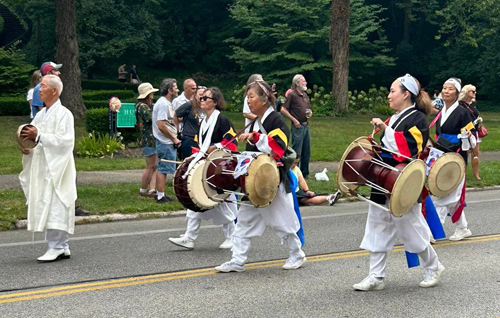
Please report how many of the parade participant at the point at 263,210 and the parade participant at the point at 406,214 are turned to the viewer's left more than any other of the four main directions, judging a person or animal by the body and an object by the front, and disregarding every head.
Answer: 2

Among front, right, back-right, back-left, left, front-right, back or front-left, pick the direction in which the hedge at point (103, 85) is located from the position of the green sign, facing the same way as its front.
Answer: back

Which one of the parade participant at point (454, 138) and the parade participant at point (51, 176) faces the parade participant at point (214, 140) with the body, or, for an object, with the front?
the parade participant at point (454, 138)

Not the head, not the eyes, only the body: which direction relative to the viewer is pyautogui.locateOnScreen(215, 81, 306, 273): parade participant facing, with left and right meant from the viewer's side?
facing to the left of the viewer

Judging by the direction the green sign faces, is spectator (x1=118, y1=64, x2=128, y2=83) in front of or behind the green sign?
behind

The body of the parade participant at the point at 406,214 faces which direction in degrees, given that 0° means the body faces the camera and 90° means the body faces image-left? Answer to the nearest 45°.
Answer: approximately 90°

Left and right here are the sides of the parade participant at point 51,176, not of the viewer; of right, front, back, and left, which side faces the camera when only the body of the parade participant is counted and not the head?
left

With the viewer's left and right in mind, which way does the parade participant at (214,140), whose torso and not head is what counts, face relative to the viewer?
facing to the left of the viewer

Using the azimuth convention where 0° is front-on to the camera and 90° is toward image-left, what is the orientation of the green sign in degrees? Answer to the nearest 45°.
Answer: approximately 0°

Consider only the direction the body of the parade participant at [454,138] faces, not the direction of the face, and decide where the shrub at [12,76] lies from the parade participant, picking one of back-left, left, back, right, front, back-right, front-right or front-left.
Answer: right

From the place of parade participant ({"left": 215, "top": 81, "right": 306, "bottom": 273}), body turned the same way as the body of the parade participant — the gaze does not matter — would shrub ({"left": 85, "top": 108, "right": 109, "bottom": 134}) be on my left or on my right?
on my right

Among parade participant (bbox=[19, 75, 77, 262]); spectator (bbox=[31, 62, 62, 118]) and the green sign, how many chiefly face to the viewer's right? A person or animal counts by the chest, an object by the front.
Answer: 1

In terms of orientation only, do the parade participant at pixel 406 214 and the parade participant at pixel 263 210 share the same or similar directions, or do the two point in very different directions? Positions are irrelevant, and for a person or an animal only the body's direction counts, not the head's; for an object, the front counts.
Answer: same or similar directions

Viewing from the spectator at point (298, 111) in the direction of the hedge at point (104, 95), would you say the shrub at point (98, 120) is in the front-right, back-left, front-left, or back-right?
front-left

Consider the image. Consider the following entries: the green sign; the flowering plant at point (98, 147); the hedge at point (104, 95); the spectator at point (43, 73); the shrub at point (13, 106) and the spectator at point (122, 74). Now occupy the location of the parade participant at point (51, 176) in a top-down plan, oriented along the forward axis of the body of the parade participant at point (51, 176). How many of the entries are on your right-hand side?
6

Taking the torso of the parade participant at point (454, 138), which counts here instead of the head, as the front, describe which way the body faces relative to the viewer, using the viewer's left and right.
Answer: facing the viewer and to the left of the viewer
